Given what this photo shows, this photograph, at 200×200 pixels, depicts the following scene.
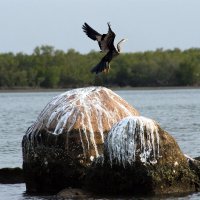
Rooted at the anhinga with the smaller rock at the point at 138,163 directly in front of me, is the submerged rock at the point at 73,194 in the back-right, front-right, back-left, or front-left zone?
front-right

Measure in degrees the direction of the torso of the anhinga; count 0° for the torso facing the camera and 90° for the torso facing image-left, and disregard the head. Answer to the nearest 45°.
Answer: approximately 270°

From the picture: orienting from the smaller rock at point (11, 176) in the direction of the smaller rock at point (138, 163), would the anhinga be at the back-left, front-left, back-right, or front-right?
front-left
